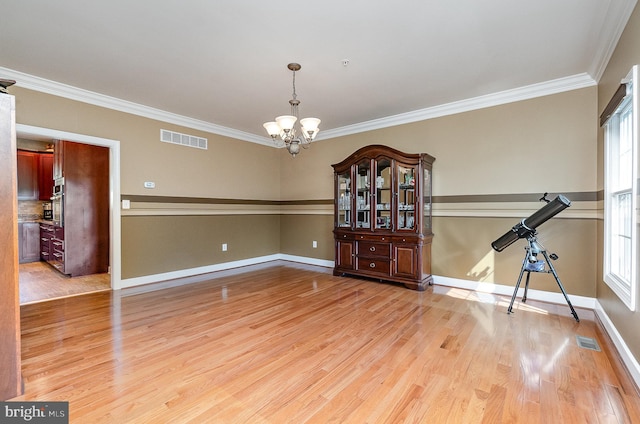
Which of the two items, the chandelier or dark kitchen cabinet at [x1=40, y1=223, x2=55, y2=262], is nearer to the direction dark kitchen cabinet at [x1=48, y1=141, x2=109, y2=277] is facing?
the dark kitchen cabinet

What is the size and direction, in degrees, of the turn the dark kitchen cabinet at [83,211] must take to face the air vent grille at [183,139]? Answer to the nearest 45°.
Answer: approximately 135° to its left

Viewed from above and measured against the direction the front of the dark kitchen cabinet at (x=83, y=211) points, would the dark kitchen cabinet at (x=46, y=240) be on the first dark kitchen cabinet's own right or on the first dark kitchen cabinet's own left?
on the first dark kitchen cabinet's own right

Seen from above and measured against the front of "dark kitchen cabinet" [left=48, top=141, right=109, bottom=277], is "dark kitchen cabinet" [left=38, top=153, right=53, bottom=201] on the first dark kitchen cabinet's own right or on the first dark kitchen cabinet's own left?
on the first dark kitchen cabinet's own right

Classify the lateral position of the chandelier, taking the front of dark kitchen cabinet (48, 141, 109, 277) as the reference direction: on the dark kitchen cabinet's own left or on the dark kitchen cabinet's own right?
on the dark kitchen cabinet's own left

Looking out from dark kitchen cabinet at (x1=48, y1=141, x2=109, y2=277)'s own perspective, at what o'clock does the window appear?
The window is roughly at 8 o'clock from the dark kitchen cabinet.

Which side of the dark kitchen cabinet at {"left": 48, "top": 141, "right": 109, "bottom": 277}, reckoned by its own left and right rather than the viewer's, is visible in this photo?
left

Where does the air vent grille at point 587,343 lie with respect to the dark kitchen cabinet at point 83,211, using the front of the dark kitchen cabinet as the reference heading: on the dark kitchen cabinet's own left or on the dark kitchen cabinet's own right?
on the dark kitchen cabinet's own left

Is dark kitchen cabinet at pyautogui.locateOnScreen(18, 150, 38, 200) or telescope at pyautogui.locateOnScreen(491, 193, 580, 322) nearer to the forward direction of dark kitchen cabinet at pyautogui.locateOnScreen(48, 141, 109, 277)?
the dark kitchen cabinet
